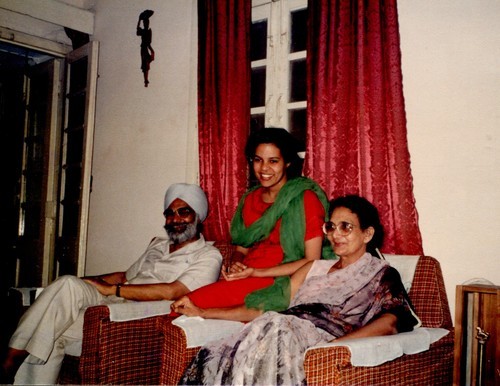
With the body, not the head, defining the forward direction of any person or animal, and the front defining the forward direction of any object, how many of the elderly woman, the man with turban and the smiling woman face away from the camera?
0

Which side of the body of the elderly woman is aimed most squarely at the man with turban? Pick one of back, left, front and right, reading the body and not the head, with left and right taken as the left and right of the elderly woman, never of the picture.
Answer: right

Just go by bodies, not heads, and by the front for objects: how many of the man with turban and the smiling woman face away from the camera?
0

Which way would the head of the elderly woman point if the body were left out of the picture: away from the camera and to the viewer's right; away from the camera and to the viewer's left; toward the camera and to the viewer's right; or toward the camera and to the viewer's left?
toward the camera and to the viewer's left

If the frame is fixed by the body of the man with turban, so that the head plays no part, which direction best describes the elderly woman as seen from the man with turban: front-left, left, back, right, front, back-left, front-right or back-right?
left

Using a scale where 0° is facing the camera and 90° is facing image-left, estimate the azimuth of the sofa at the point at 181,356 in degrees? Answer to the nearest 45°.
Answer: approximately 45°

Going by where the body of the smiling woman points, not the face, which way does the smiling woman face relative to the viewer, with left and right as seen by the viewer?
facing the viewer and to the left of the viewer

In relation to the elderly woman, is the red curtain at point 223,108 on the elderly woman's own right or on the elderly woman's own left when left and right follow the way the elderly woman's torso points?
on the elderly woman's own right

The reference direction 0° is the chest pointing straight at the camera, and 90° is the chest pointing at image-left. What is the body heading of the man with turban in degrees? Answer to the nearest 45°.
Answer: approximately 45°

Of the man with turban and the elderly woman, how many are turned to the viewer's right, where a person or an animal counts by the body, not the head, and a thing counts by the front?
0

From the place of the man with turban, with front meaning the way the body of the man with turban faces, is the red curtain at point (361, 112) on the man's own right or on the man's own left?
on the man's own left

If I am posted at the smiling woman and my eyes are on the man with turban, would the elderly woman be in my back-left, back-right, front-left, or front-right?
back-left

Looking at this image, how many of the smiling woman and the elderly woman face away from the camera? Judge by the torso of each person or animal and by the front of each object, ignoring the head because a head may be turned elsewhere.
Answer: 0

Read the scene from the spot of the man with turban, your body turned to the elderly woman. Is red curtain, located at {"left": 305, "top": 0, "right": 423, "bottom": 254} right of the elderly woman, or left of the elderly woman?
left
